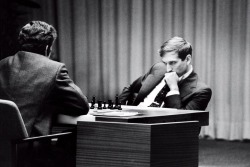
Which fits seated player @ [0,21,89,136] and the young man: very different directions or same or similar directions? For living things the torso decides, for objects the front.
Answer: very different directions

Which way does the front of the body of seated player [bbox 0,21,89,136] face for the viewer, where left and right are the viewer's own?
facing away from the viewer and to the right of the viewer

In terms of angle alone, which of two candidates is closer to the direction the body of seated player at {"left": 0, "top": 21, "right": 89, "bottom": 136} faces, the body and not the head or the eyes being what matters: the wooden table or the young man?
the young man

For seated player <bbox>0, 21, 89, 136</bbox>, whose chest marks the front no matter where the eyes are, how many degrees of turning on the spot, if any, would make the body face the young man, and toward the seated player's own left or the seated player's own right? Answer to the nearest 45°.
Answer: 0° — they already face them

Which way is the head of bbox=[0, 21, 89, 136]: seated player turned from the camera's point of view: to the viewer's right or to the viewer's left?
to the viewer's right

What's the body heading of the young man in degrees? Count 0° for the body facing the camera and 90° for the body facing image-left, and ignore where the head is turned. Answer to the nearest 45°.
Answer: approximately 45°

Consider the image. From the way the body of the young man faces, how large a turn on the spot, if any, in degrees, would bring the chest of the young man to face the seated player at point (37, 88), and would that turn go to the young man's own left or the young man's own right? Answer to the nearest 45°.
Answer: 0° — they already face them
